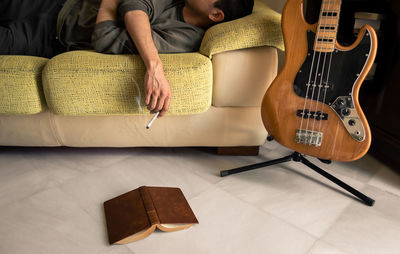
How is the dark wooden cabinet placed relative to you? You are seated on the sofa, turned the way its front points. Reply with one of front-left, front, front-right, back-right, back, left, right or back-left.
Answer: left

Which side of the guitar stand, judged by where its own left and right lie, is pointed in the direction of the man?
right

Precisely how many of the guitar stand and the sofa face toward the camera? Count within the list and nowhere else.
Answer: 2

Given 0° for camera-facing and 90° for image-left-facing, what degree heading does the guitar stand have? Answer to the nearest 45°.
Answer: approximately 0°
